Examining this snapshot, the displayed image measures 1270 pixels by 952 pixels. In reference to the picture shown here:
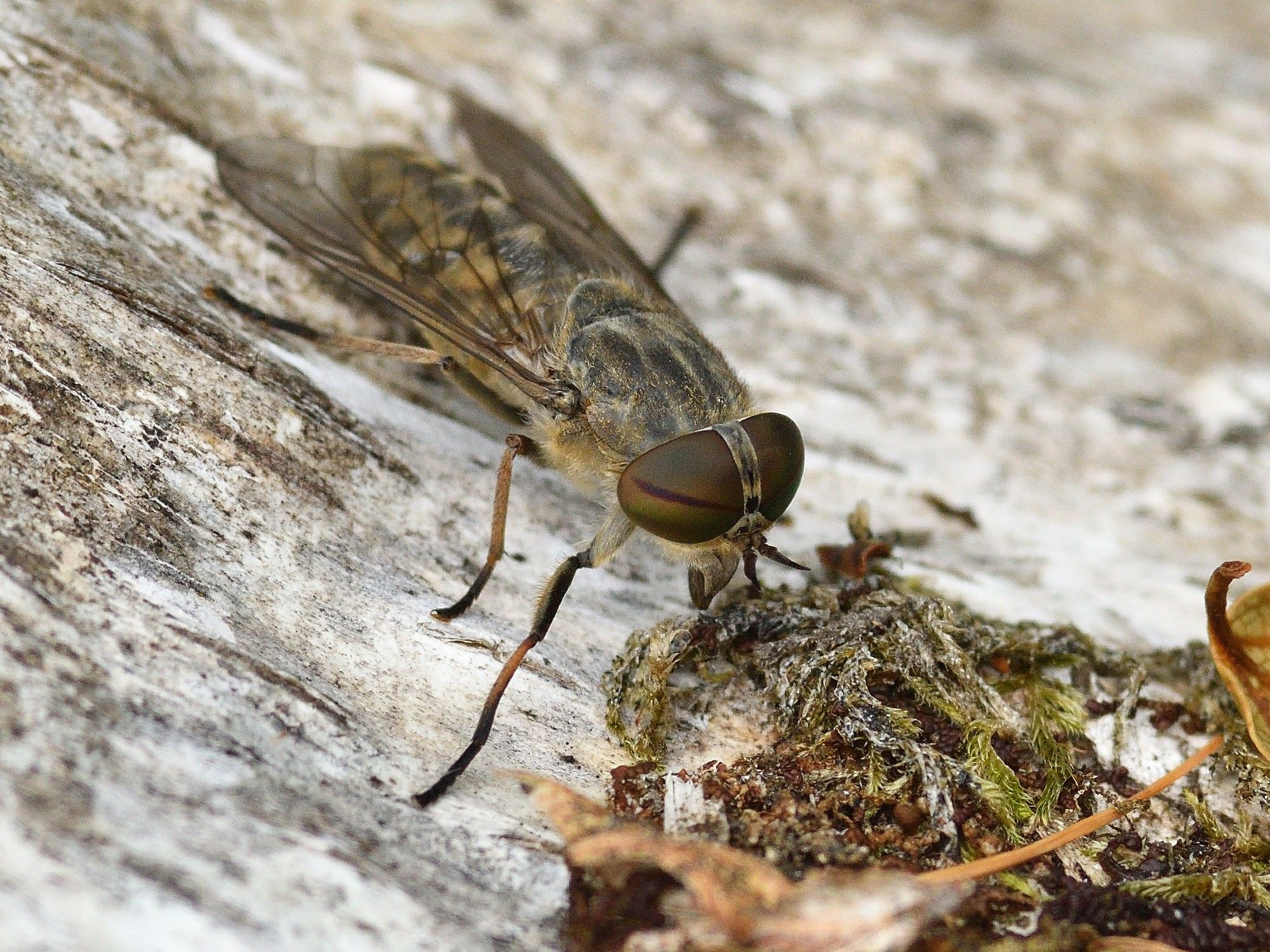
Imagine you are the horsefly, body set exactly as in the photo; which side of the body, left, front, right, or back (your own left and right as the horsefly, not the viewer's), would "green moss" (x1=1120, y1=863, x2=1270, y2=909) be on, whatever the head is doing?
front

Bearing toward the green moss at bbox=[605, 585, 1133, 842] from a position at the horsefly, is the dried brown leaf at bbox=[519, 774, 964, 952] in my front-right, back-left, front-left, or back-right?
front-right

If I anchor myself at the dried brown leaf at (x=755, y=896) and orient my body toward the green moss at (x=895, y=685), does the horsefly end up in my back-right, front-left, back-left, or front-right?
front-left

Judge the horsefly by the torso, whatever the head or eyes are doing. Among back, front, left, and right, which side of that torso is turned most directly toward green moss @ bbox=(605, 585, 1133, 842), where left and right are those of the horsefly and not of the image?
front

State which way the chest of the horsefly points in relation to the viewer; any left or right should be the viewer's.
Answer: facing the viewer and to the right of the viewer

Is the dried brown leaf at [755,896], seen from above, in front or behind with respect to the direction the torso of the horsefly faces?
in front

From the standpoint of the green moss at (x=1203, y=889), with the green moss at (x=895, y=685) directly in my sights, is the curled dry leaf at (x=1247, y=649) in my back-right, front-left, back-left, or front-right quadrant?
front-right

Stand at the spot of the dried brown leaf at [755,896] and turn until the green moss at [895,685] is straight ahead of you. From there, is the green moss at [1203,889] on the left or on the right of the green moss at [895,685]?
right
